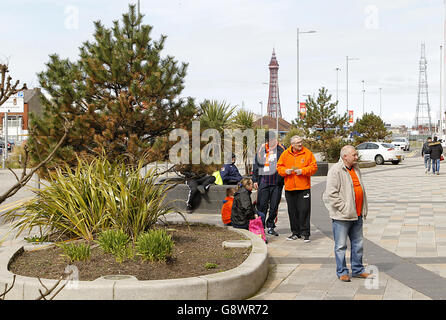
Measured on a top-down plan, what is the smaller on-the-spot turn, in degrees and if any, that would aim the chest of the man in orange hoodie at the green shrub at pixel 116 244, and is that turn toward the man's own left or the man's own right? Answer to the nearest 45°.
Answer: approximately 45° to the man's own right

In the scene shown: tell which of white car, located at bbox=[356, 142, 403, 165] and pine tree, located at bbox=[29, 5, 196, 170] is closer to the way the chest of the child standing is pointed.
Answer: the white car

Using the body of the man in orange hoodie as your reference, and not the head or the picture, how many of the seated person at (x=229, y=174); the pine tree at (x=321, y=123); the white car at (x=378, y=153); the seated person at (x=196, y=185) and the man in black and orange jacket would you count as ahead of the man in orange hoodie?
0

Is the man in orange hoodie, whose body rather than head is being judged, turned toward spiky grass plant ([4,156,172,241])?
no

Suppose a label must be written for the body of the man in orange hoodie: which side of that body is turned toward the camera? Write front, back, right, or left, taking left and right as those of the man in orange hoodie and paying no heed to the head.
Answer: front

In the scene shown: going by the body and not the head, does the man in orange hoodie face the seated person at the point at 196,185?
no
